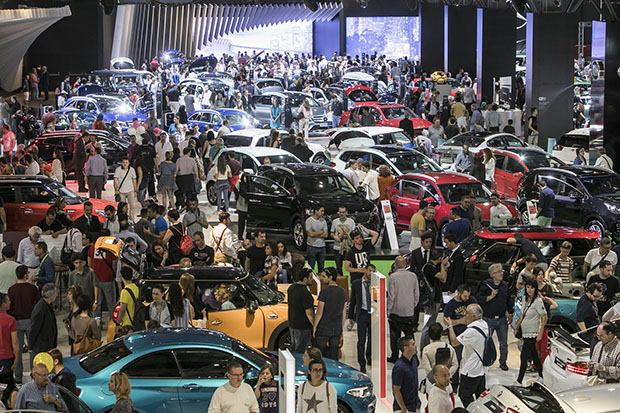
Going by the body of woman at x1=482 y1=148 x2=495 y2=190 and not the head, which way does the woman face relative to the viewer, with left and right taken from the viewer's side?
facing to the left of the viewer

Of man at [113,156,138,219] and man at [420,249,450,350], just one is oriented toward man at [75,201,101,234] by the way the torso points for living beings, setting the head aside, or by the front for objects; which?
man at [113,156,138,219]

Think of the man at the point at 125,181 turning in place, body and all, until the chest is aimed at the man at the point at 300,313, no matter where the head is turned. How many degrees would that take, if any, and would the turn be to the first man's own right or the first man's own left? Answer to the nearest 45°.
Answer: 0° — they already face them

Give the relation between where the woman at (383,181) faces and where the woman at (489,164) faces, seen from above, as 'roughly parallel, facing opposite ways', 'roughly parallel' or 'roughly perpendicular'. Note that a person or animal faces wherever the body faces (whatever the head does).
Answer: roughly perpendicular

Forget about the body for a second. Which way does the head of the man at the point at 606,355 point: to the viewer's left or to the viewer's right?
to the viewer's left
